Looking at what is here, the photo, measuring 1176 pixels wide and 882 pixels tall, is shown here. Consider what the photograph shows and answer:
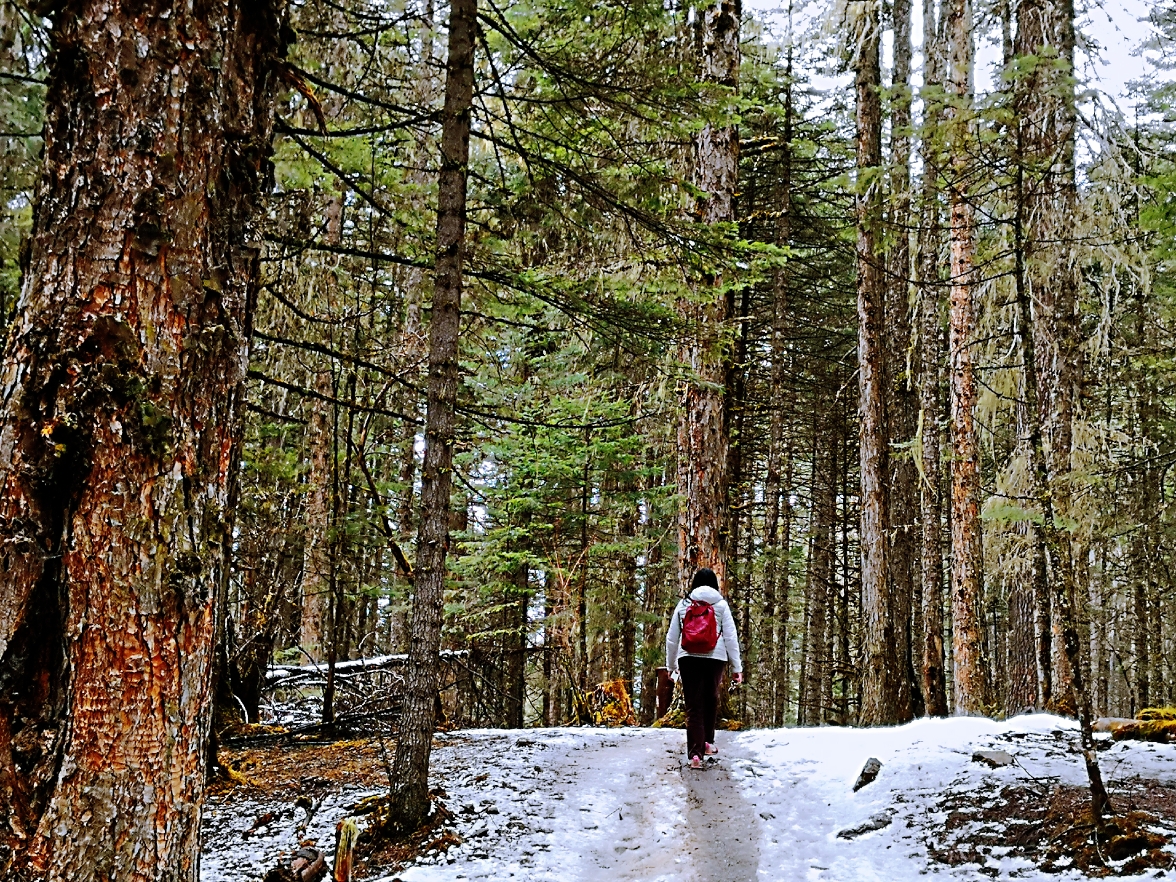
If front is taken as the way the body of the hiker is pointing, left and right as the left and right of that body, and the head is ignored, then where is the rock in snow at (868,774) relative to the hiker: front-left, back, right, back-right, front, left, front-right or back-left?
back-right

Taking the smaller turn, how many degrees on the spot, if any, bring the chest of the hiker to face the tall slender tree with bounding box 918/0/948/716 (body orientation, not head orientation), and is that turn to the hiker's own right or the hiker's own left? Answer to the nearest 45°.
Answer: approximately 45° to the hiker's own right

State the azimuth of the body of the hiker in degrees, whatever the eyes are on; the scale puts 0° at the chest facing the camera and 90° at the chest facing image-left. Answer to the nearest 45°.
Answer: approximately 180°

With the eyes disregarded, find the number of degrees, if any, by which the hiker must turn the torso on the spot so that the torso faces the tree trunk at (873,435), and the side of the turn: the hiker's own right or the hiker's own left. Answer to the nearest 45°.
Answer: approximately 45° to the hiker's own right
